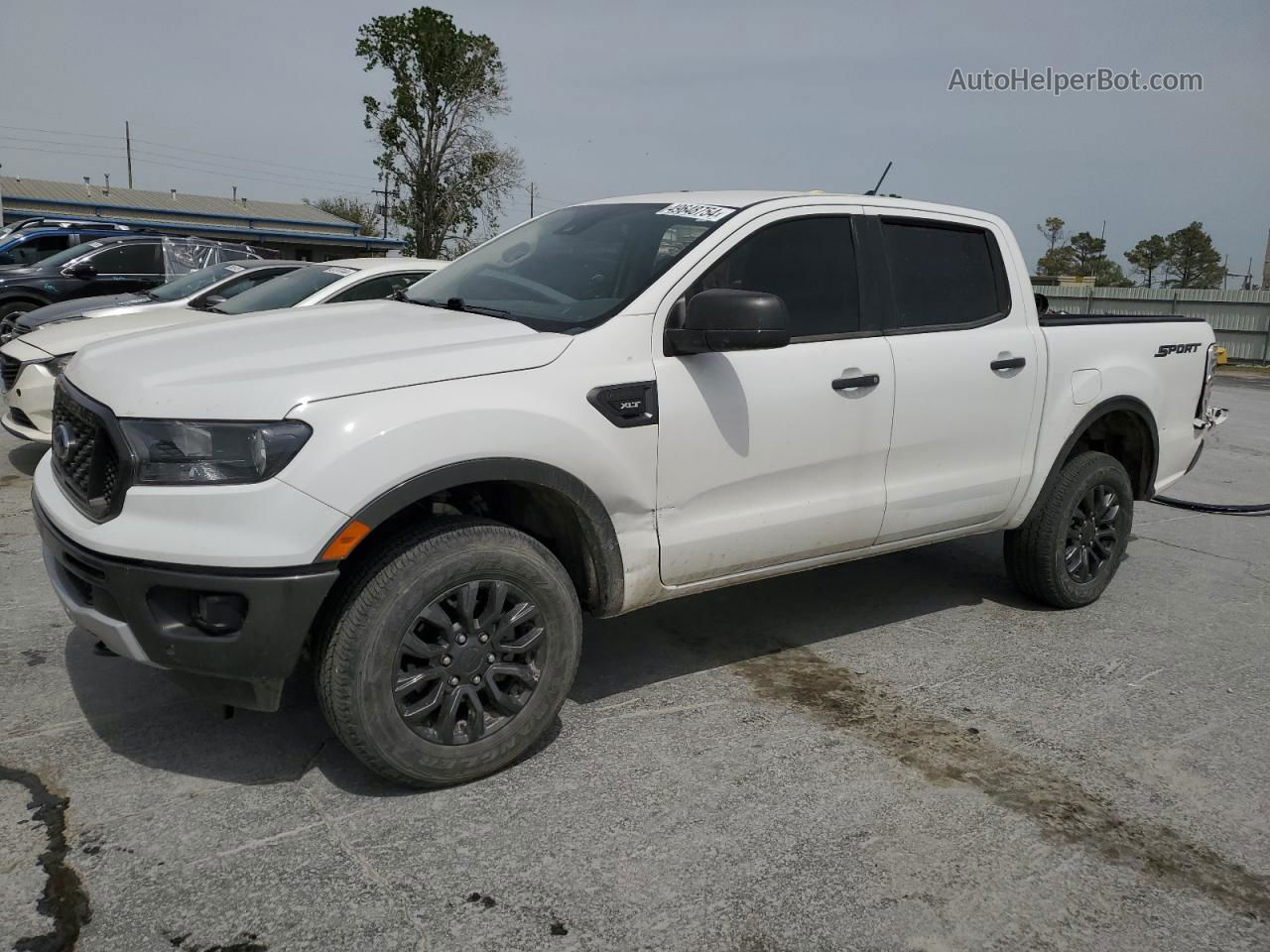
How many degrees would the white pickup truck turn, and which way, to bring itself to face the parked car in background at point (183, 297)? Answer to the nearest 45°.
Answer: approximately 90° to its right

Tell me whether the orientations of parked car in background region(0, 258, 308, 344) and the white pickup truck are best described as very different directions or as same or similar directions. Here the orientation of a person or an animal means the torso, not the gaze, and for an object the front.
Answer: same or similar directions

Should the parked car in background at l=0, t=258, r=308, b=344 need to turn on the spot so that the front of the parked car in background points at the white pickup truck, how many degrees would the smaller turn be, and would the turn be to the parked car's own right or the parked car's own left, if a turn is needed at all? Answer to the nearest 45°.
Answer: approximately 45° to the parked car's own left

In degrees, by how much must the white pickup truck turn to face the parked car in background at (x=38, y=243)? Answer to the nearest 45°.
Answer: approximately 90° to its right

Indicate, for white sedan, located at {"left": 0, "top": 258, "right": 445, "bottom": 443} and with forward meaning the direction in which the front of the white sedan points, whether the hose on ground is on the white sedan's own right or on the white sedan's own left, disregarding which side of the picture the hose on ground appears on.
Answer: on the white sedan's own left

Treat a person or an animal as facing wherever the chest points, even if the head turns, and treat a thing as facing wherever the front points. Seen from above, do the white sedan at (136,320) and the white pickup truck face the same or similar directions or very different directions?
same or similar directions

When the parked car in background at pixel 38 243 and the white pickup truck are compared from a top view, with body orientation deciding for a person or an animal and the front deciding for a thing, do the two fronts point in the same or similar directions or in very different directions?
same or similar directions

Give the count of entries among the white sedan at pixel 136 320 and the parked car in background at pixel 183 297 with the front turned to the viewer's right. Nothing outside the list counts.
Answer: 0

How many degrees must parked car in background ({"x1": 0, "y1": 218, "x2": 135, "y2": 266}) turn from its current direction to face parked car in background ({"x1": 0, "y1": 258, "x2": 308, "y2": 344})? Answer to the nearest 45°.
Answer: approximately 45° to its left

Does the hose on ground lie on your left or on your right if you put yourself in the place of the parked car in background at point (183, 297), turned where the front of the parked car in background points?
on your left

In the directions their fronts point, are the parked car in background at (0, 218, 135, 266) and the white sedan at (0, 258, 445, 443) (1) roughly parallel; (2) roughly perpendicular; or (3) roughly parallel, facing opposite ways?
roughly parallel

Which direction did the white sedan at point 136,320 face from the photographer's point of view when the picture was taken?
facing the viewer and to the left of the viewer

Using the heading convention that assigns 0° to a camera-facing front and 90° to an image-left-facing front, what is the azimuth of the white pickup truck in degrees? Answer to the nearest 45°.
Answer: approximately 45°

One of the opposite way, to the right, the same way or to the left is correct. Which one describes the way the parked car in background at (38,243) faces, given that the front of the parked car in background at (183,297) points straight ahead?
the same way

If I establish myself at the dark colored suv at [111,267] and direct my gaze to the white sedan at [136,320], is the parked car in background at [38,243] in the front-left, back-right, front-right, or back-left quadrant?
back-right

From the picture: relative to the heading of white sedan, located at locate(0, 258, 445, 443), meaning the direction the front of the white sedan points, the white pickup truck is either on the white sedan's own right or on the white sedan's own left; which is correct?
on the white sedan's own left

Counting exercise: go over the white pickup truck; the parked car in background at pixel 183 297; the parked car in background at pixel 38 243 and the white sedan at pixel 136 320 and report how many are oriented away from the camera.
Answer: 0
